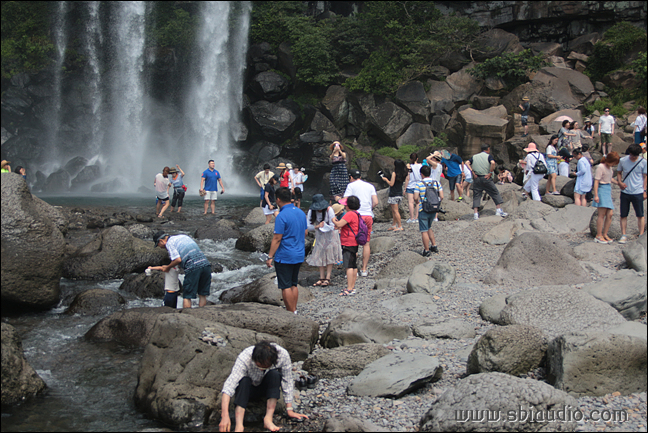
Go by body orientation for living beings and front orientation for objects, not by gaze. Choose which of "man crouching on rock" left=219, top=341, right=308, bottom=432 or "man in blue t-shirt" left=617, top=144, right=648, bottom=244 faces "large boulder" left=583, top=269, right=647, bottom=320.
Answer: the man in blue t-shirt

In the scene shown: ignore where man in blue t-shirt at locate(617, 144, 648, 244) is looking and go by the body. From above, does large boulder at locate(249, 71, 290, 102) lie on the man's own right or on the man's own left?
on the man's own right

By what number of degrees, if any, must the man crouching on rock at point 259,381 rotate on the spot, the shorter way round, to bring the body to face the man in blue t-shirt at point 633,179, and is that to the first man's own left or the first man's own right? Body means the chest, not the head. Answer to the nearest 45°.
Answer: approximately 135° to the first man's own left

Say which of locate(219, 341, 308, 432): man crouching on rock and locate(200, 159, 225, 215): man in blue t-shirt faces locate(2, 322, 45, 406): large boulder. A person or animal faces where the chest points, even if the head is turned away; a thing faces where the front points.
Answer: the man in blue t-shirt

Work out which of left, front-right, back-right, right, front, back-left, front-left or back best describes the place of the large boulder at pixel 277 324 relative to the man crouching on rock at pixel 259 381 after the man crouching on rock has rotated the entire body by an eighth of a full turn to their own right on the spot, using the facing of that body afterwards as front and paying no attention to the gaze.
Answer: back-right

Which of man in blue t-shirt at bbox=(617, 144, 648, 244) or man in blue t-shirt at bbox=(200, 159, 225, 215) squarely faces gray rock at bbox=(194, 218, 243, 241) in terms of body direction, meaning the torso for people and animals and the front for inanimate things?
man in blue t-shirt at bbox=(200, 159, 225, 215)

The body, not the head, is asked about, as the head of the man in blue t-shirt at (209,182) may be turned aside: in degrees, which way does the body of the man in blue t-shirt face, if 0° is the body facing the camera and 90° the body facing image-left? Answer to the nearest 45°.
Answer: approximately 0°

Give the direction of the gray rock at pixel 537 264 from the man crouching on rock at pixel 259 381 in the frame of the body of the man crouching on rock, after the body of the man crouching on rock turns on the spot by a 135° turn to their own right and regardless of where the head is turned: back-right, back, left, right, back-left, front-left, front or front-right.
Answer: right

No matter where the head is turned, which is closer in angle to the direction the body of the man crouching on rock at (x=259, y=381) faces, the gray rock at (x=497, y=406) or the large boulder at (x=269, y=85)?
the gray rock

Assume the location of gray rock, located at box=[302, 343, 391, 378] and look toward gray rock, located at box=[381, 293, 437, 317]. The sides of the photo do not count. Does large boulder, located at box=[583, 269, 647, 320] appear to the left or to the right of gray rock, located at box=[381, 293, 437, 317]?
right

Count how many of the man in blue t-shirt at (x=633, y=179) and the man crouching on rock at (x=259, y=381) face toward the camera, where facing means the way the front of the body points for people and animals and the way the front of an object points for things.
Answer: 2

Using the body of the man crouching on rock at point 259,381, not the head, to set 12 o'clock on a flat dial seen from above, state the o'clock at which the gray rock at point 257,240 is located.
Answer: The gray rock is roughly at 6 o'clock from the man crouching on rock.

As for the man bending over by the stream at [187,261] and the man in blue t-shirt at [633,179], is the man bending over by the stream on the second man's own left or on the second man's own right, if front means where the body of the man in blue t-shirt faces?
on the second man's own right

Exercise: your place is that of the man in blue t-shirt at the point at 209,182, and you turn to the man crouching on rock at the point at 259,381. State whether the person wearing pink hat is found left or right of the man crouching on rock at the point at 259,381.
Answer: left
